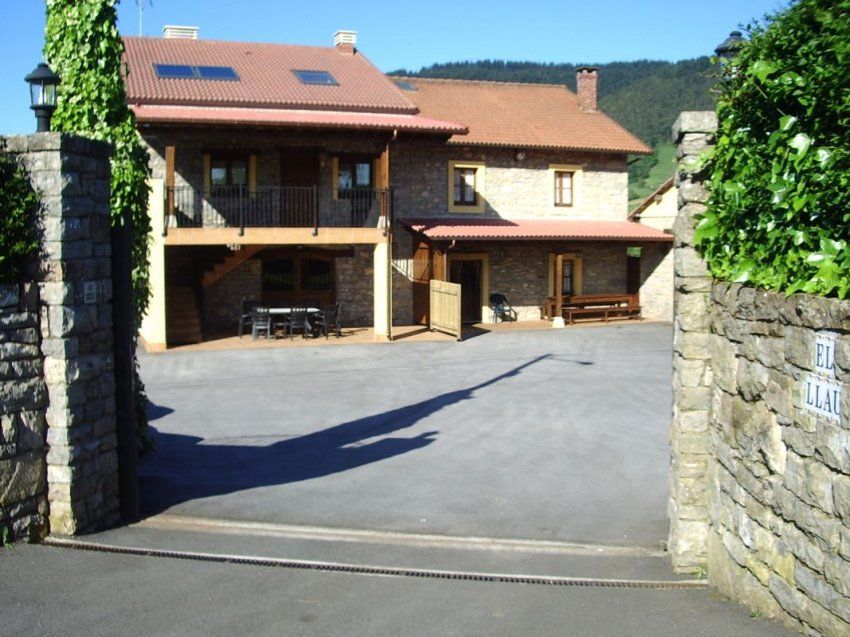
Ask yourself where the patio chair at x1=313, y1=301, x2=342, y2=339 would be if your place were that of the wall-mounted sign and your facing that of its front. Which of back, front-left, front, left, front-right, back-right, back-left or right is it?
right

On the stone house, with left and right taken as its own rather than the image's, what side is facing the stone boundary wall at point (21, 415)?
front

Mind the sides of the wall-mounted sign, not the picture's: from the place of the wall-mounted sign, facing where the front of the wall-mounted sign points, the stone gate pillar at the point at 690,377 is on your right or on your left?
on your right

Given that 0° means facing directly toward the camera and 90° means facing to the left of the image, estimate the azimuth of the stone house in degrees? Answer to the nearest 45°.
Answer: approximately 0°

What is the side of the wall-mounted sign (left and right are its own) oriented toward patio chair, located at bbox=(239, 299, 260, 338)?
right

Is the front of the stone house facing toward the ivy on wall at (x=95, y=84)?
yes

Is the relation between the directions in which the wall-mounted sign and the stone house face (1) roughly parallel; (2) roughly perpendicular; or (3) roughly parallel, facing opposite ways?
roughly perpendicular

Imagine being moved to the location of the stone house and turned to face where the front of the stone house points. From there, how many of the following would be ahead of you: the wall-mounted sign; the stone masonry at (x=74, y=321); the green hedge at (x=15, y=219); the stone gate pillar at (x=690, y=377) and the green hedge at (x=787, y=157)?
5

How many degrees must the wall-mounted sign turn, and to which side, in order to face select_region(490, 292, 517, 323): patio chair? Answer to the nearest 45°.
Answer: approximately 90° to its right

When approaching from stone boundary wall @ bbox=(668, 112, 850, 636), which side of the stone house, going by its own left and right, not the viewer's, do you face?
front
